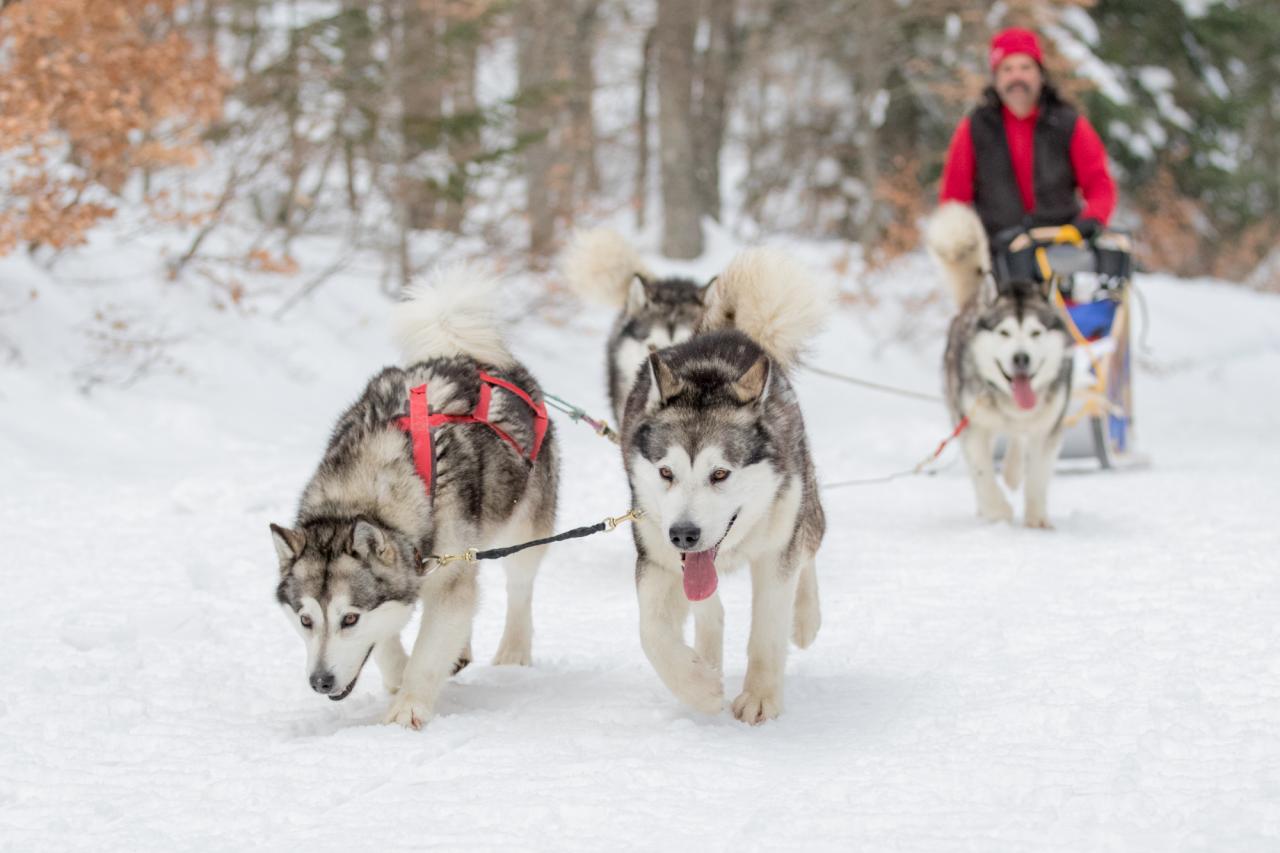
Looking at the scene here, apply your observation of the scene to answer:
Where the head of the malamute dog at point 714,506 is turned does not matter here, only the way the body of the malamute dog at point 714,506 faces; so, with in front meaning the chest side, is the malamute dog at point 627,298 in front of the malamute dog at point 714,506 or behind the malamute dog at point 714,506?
behind

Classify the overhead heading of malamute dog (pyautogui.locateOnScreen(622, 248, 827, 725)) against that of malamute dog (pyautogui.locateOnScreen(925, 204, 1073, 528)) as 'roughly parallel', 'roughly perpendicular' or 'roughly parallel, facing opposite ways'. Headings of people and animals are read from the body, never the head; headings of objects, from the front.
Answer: roughly parallel

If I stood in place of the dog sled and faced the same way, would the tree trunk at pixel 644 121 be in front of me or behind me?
behind

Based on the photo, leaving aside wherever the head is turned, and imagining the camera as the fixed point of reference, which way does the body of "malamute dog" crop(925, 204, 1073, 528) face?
toward the camera

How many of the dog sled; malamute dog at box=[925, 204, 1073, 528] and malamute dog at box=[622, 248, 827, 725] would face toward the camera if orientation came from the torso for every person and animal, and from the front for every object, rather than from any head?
3

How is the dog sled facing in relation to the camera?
toward the camera

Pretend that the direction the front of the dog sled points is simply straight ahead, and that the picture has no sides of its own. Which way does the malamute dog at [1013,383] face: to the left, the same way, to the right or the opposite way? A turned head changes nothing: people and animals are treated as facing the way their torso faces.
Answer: the same way

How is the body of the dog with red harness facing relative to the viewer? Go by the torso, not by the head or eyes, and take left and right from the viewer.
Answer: facing the viewer and to the left of the viewer

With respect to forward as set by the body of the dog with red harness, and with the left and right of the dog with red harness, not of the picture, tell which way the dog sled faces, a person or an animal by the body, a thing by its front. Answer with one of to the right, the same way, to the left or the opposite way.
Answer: the same way

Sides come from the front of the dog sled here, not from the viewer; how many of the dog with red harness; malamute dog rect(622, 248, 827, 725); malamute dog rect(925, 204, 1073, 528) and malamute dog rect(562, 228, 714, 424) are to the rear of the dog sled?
0

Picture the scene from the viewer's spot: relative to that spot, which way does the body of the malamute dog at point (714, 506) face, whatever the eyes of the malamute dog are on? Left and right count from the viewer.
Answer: facing the viewer

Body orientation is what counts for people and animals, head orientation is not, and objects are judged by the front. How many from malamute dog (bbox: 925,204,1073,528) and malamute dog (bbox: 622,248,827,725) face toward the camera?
2

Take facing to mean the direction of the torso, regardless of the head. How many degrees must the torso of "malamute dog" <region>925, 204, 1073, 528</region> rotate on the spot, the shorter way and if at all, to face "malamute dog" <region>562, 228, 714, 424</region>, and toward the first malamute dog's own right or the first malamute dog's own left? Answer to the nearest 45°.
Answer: approximately 90° to the first malamute dog's own right

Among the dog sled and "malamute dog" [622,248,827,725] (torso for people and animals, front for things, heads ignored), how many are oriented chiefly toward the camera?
2

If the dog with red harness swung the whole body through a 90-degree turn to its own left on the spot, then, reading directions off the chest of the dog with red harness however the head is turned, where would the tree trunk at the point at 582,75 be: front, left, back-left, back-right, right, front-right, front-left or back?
back-left

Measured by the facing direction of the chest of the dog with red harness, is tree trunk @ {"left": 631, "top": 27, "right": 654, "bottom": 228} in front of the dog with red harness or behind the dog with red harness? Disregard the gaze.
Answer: behind
